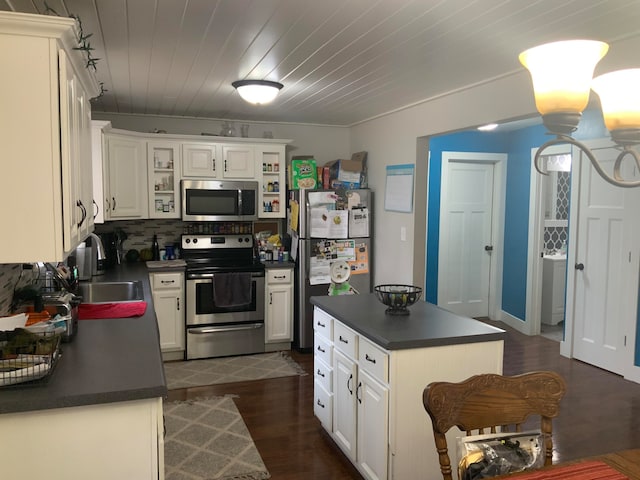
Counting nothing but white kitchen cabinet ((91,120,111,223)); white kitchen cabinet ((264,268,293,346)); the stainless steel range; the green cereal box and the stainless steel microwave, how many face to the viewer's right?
1

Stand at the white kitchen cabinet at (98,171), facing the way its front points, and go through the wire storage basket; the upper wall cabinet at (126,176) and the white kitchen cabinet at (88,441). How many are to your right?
2

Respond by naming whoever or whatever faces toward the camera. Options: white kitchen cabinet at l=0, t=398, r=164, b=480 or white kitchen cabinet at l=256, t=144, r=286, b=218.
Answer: white kitchen cabinet at l=256, t=144, r=286, b=218

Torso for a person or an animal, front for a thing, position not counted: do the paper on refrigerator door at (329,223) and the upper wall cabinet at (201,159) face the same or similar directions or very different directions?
same or similar directions

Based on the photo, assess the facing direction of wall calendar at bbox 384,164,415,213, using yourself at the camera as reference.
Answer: facing the viewer and to the left of the viewer

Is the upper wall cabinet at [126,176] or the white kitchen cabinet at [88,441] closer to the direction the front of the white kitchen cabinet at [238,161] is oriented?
the white kitchen cabinet

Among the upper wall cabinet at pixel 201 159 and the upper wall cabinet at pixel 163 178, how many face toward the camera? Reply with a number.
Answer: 2

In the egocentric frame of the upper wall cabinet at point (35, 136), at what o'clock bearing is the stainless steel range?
The stainless steel range is roughly at 10 o'clock from the upper wall cabinet.

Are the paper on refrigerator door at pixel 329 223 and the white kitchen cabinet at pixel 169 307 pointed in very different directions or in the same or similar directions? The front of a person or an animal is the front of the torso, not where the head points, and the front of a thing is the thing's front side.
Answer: same or similar directions

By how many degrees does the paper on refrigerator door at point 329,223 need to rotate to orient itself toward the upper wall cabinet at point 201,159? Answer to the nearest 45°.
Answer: approximately 90° to its right

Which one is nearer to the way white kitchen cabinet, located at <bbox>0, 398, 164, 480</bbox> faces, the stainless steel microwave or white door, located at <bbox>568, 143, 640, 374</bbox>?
the white door

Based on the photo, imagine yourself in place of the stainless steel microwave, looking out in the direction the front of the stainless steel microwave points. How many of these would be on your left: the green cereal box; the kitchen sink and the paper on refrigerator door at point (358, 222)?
2

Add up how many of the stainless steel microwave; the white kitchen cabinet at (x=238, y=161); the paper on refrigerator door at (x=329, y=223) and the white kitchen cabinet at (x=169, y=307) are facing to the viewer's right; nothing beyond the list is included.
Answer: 0

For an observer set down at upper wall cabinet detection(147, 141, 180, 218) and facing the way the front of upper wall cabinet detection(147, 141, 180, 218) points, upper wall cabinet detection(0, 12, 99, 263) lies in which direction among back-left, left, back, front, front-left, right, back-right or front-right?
front

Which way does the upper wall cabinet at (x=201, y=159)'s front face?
toward the camera
